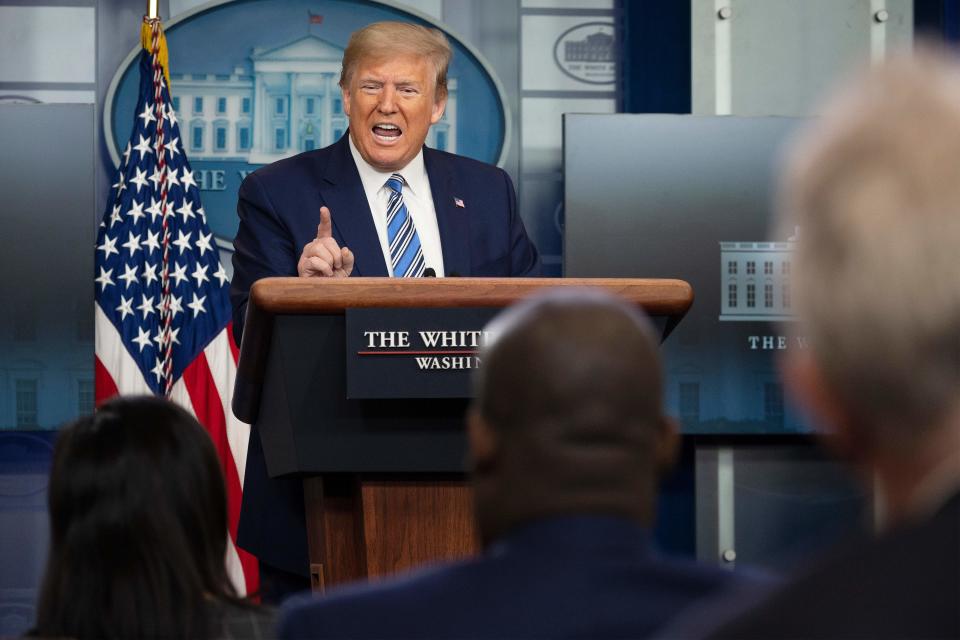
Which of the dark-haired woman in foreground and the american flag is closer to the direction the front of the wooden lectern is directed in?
the dark-haired woman in foreground

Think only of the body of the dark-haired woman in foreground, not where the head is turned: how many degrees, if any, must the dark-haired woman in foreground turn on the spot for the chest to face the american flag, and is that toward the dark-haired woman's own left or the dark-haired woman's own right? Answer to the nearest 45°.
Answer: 0° — they already face it

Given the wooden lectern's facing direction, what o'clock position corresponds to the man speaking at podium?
The man speaking at podium is roughly at 6 o'clock from the wooden lectern.

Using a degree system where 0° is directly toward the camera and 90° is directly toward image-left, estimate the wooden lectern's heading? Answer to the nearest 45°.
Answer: approximately 0°

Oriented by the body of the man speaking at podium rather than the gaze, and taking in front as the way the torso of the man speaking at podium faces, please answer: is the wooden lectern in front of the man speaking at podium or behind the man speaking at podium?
in front

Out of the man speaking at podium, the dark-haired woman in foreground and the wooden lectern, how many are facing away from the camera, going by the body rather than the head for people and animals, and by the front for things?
1

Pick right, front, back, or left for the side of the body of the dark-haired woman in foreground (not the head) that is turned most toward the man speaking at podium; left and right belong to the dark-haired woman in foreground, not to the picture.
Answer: front

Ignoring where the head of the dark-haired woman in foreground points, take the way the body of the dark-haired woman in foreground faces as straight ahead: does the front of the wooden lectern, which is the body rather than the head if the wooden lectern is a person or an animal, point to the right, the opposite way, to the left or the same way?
the opposite way

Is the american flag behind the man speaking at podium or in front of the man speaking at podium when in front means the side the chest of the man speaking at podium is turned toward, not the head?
behind

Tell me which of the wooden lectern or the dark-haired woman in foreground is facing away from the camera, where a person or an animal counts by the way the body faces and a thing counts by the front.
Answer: the dark-haired woman in foreground

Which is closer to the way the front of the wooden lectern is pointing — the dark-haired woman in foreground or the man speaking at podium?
the dark-haired woman in foreground

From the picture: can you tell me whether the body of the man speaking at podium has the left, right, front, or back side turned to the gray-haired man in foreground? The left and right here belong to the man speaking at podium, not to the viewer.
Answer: front

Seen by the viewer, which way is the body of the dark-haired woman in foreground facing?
away from the camera

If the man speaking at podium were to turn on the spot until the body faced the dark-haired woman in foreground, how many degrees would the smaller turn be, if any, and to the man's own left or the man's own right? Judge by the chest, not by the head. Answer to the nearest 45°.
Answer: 0° — they already face them

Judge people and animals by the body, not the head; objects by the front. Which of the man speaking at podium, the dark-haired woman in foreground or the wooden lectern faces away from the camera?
the dark-haired woman in foreground

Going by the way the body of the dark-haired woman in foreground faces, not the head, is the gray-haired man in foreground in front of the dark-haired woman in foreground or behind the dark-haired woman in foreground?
behind
